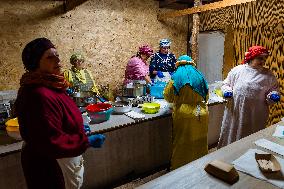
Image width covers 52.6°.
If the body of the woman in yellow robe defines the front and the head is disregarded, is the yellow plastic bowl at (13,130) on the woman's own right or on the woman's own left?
on the woman's own left

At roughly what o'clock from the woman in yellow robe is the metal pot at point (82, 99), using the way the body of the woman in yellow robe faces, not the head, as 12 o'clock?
The metal pot is roughly at 9 o'clock from the woman in yellow robe.

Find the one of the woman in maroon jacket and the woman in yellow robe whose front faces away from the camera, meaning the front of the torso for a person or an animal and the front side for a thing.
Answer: the woman in yellow robe

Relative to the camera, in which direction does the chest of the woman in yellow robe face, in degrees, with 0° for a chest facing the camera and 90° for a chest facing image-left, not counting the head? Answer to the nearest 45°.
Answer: approximately 180°

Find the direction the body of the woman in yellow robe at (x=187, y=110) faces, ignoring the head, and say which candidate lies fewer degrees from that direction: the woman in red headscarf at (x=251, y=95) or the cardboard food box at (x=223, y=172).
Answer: the woman in red headscarf

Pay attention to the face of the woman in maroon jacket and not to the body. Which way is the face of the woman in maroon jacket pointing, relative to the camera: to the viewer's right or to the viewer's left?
to the viewer's right

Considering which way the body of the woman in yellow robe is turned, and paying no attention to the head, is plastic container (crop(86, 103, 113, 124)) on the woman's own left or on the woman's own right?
on the woman's own left

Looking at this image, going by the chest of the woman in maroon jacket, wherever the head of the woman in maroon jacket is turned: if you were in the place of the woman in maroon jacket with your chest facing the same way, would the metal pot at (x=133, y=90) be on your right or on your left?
on your left

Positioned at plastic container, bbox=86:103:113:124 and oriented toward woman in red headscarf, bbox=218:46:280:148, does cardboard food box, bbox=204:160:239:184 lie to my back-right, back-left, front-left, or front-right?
front-right

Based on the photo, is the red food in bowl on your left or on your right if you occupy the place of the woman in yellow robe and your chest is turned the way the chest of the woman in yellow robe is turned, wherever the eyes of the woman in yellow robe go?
on your left

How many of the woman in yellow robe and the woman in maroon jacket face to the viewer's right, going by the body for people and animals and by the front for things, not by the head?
1

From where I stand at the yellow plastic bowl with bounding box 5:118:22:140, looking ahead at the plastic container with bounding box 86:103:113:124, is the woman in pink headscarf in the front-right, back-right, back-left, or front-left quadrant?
front-left

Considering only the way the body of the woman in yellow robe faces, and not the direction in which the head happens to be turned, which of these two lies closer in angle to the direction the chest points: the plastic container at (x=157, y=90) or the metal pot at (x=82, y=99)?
the plastic container

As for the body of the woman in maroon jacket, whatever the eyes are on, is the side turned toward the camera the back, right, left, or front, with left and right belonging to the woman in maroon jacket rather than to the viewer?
right

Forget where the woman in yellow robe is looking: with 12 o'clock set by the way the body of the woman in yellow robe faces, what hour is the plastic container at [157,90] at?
The plastic container is roughly at 11 o'clock from the woman in yellow robe.

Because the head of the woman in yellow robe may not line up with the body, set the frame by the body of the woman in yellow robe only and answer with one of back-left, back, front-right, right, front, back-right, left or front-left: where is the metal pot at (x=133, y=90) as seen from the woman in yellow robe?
front-left

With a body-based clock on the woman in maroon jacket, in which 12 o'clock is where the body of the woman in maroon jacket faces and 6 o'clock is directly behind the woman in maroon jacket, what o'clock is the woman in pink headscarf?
The woman in pink headscarf is roughly at 10 o'clock from the woman in maroon jacket.
